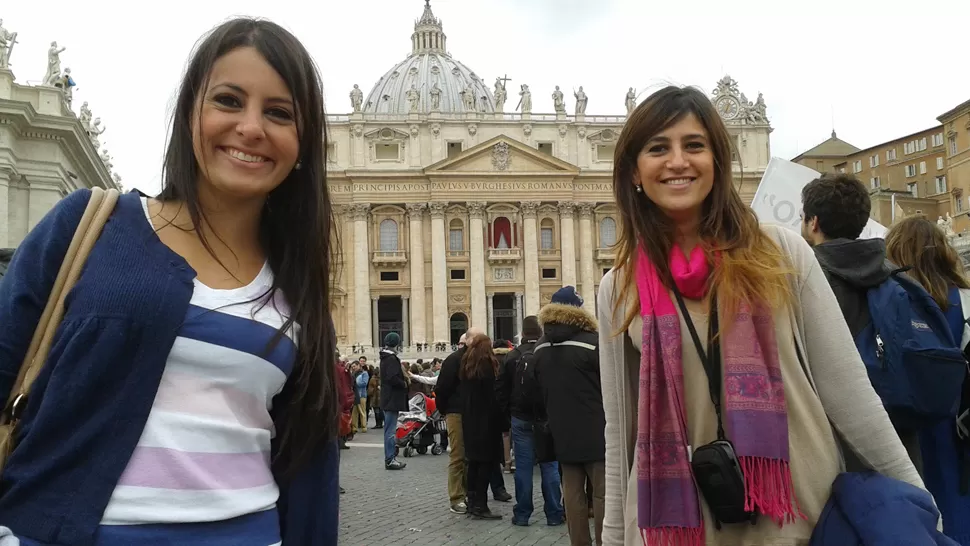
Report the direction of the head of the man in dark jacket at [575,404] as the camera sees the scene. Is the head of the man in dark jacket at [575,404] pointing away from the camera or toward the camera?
away from the camera

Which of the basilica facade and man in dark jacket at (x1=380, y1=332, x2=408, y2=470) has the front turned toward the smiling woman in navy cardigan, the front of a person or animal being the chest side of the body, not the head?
the basilica facade

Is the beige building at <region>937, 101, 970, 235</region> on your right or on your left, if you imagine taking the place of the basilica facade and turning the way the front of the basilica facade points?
on your left

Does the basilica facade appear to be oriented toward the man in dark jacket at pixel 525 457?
yes

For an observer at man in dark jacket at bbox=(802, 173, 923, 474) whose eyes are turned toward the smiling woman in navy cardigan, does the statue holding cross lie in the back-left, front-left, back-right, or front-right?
back-right
